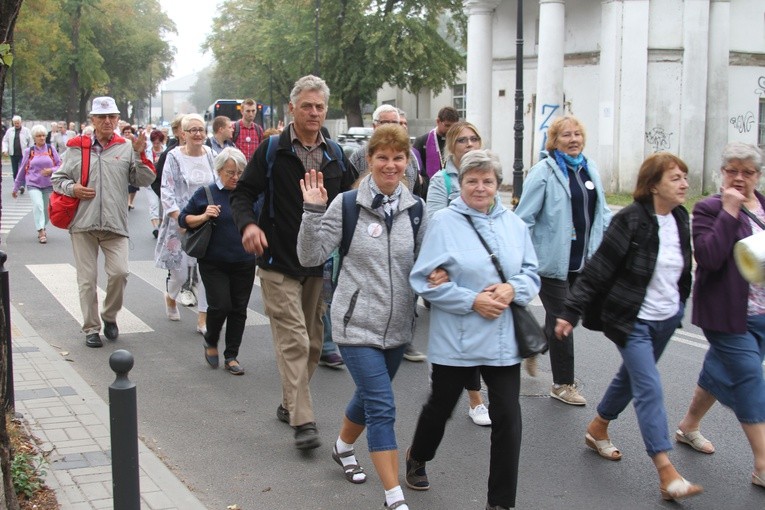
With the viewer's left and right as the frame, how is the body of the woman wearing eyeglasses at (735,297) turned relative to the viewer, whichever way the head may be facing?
facing the viewer and to the right of the viewer

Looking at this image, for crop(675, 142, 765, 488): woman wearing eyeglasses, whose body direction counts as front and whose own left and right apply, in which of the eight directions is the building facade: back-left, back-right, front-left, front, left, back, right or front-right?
back-left

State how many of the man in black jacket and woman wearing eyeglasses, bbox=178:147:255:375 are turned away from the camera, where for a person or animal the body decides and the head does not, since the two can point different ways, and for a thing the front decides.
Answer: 0

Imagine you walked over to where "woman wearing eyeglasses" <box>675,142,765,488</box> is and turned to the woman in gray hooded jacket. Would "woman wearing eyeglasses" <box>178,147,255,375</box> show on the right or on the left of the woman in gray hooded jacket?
right

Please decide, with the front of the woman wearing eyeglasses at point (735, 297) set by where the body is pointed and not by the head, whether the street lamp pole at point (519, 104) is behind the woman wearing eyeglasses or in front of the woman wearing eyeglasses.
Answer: behind

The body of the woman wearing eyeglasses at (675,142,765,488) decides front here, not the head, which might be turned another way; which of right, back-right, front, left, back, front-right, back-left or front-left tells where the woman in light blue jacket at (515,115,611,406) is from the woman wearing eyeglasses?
back

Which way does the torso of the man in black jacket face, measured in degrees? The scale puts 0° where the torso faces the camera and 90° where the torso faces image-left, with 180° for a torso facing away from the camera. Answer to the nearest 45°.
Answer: approximately 0°

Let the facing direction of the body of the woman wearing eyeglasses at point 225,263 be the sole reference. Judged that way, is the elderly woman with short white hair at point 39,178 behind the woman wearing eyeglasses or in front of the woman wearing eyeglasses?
behind

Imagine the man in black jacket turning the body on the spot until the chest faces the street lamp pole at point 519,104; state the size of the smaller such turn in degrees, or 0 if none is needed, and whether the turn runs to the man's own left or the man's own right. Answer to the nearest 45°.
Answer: approximately 180°
